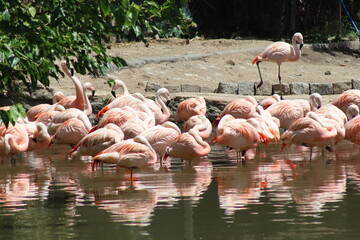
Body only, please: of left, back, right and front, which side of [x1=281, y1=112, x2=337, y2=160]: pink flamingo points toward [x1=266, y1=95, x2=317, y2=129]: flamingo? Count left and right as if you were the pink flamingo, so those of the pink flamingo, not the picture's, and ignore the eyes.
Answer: left

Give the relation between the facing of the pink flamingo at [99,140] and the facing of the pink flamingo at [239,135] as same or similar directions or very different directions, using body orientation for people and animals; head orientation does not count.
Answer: very different directions

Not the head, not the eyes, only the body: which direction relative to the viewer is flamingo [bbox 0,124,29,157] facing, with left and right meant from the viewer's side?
facing to the right of the viewer

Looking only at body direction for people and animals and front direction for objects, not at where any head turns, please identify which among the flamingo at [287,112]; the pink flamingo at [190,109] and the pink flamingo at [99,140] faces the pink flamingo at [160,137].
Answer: the pink flamingo at [99,140]
